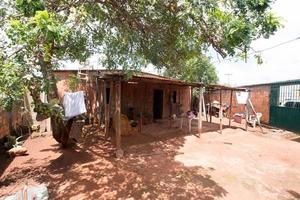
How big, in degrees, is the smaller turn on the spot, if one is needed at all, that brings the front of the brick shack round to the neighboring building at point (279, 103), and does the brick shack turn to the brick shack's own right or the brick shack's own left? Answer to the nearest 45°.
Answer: approximately 45° to the brick shack's own left

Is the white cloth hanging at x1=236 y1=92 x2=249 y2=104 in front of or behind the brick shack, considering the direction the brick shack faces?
in front

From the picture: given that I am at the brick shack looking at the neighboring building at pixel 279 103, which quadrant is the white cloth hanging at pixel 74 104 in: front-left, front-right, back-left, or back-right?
back-right

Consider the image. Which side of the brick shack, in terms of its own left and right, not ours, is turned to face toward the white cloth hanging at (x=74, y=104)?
right

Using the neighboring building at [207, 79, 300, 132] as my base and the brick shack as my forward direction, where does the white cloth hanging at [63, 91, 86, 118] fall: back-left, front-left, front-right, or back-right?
front-left

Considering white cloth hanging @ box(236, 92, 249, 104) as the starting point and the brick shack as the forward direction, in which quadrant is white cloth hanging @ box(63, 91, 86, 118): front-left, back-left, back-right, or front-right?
front-left
